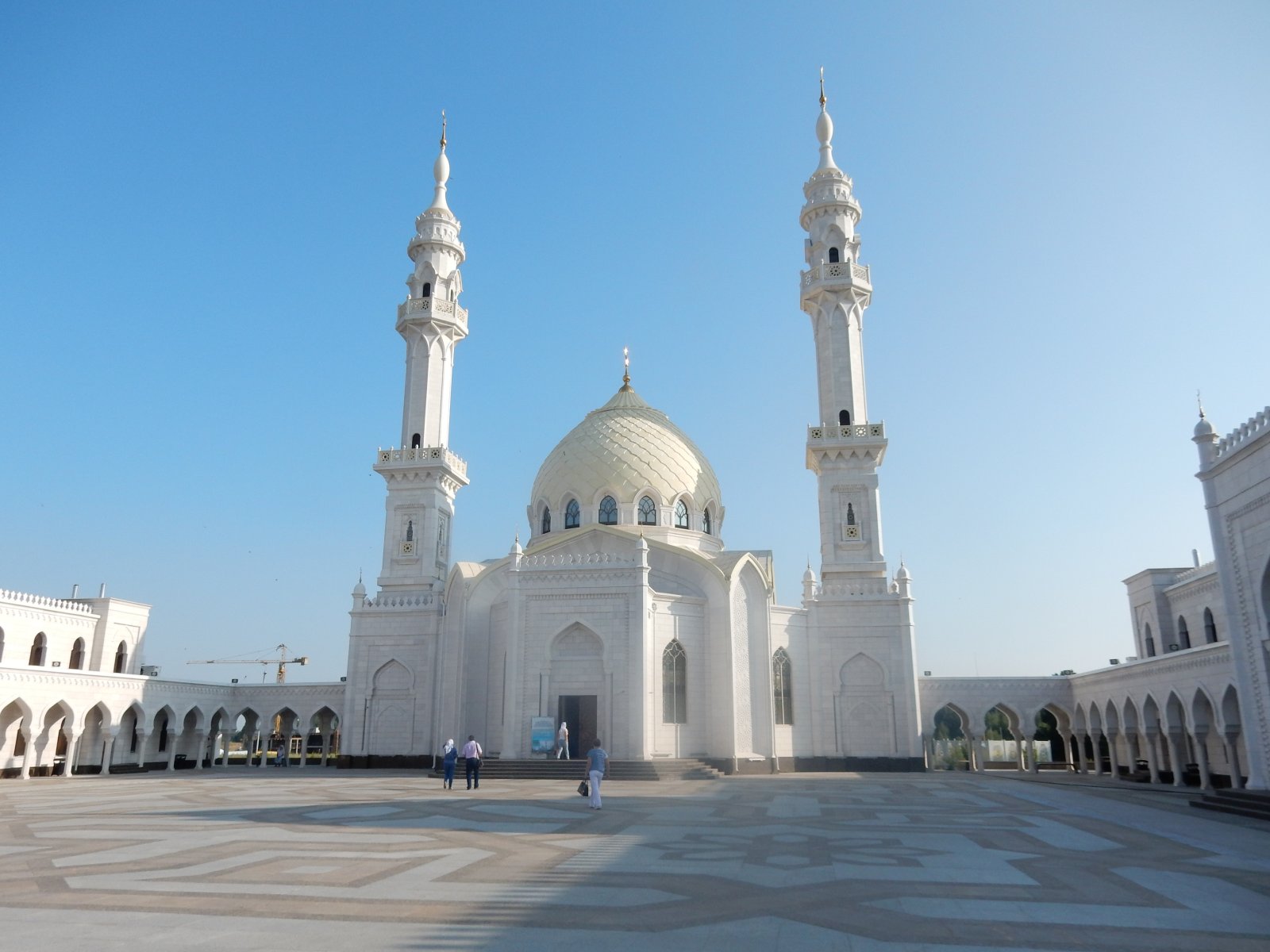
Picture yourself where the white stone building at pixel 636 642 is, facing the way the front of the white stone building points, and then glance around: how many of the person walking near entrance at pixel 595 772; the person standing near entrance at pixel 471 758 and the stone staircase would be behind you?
0

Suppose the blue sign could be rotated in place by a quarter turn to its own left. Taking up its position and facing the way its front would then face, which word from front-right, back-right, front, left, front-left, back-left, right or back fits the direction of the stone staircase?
front-right

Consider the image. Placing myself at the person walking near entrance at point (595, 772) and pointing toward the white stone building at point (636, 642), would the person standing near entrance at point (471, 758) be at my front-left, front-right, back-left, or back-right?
front-left

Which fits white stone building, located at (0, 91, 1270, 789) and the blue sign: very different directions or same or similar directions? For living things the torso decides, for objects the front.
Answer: same or similar directions

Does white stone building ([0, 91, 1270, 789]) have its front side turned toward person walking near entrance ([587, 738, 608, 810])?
yes

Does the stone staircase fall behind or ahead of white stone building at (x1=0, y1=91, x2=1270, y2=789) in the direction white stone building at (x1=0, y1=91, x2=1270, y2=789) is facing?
ahead

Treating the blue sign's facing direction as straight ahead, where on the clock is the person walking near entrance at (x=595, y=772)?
The person walking near entrance is roughly at 12 o'clock from the blue sign.

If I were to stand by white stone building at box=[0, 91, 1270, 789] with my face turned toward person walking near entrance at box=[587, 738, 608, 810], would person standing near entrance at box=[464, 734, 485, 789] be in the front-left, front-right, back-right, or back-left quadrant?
front-right

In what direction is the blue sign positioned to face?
toward the camera

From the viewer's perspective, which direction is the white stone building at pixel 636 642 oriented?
toward the camera

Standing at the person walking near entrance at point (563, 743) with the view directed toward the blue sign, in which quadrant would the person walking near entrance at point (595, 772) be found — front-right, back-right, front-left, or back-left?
back-left

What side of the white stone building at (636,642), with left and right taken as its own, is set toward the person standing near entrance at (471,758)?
front
